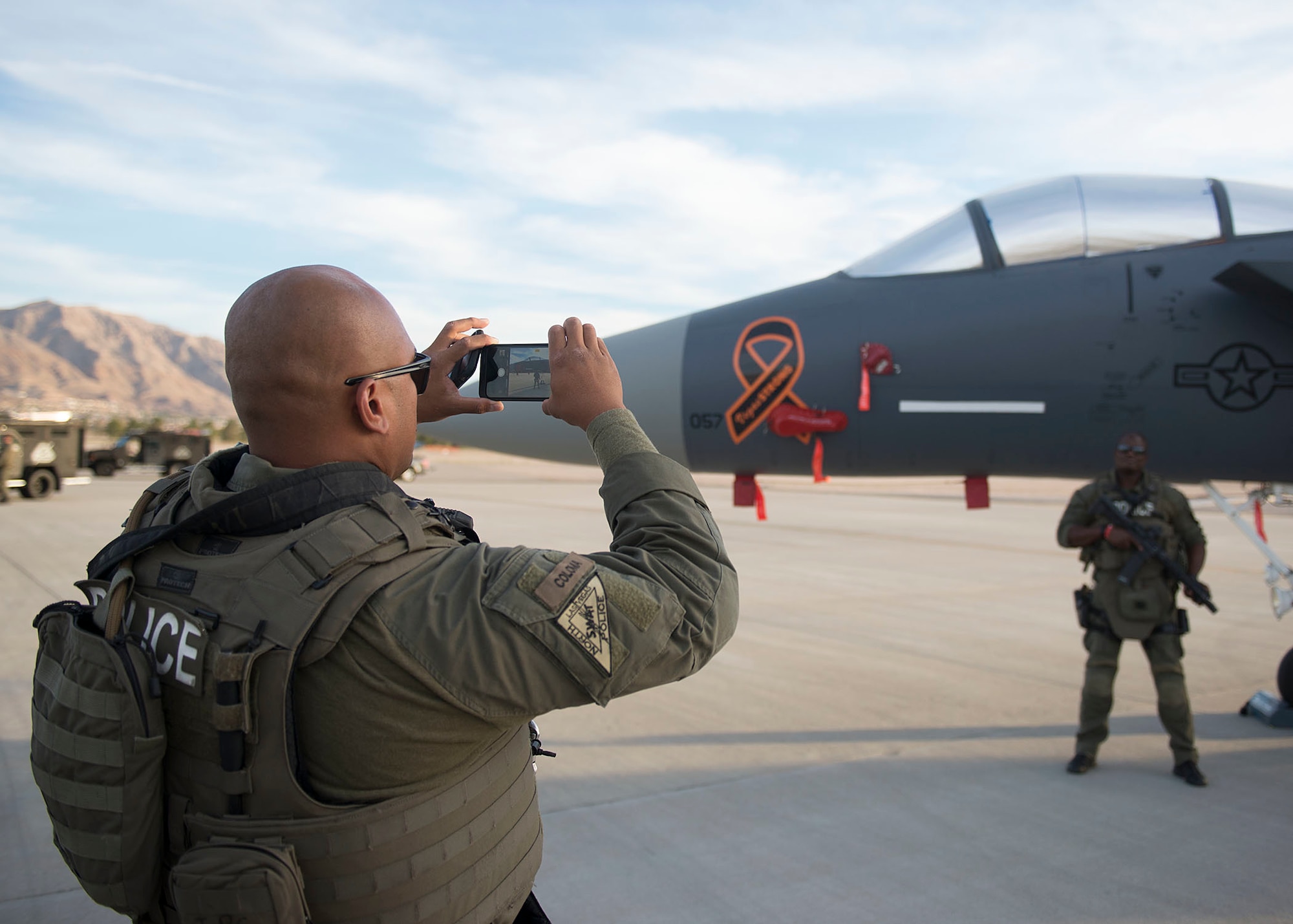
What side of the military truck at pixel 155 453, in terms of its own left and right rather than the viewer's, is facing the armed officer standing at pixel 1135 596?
left

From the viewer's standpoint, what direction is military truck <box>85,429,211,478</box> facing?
to the viewer's left

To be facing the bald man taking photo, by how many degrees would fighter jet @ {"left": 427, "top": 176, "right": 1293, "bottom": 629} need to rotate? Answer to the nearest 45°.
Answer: approximately 90° to its left

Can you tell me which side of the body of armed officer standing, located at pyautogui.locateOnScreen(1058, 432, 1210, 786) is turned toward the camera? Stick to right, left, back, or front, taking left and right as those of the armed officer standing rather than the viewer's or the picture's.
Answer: front

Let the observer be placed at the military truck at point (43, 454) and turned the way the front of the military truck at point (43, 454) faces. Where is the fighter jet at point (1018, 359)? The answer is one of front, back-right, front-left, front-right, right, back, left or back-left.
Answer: left

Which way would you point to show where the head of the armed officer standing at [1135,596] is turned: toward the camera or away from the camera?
toward the camera

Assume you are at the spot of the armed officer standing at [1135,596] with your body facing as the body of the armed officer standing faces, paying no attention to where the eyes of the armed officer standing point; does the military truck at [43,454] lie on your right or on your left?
on your right

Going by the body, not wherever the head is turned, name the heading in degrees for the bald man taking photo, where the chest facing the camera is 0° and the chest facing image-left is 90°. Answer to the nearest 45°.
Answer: approximately 225°

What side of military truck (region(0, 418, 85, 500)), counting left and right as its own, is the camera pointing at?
left

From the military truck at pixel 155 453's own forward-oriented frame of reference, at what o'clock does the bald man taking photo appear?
The bald man taking photo is roughly at 9 o'clock from the military truck.

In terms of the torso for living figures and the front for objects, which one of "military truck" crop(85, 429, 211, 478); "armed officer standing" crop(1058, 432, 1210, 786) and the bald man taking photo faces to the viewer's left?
the military truck

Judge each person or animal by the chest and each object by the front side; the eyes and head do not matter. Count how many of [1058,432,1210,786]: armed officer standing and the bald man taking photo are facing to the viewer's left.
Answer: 0

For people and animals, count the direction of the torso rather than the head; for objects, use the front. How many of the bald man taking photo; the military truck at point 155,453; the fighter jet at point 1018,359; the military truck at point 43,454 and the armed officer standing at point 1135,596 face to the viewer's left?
3

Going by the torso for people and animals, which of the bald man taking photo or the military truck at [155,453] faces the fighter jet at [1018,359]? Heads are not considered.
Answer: the bald man taking photo
